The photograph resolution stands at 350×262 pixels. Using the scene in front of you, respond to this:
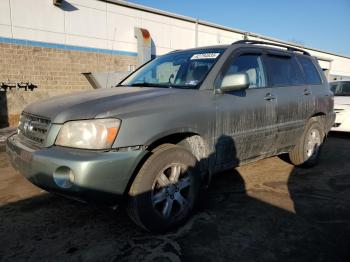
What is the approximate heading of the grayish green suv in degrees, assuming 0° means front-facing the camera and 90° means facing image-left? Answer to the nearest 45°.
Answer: approximately 45°
